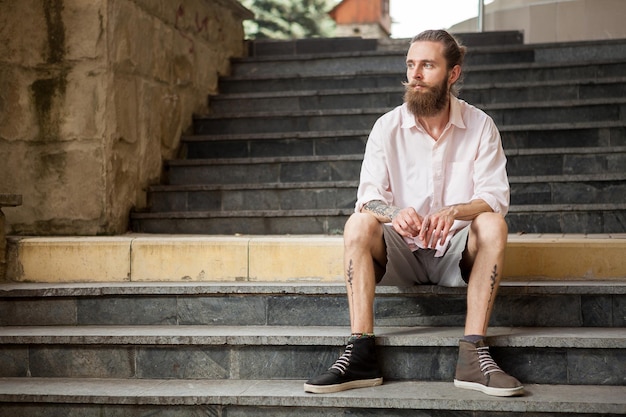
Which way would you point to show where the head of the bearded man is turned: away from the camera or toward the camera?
toward the camera

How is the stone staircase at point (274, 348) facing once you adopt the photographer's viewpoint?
facing the viewer

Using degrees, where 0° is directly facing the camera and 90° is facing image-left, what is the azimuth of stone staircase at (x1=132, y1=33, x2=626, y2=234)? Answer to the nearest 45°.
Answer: approximately 0°

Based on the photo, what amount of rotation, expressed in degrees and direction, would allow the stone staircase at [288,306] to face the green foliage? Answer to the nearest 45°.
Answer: approximately 180°

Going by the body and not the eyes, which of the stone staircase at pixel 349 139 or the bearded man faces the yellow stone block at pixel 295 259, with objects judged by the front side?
the stone staircase

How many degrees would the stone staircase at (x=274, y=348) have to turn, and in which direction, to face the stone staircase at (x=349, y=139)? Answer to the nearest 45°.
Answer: approximately 180°

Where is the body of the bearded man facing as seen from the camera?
toward the camera

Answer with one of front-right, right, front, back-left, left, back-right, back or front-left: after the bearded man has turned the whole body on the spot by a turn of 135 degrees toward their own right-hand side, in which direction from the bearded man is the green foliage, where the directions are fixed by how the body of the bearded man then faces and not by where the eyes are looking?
front-right

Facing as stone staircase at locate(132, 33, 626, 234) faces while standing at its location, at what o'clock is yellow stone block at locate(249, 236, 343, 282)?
The yellow stone block is roughly at 12 o'clock from the stone staircase.

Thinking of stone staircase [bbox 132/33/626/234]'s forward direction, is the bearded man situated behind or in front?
in front

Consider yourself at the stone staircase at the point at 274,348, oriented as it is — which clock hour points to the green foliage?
The green foliage is roughly at 6 o'clock from the stone staircase.
